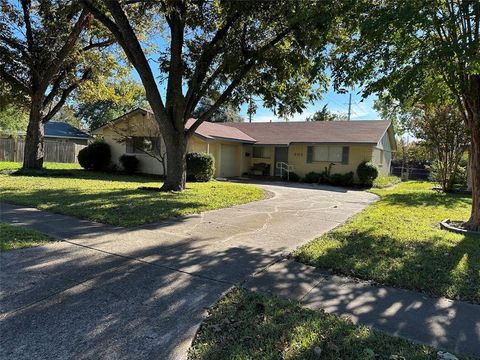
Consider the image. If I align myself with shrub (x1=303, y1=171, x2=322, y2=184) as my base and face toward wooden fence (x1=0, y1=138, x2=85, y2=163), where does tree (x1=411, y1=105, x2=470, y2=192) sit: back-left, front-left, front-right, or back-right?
back-left

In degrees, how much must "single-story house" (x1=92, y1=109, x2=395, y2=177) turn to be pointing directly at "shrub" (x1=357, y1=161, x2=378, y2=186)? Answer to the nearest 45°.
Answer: approximately 45° to its left

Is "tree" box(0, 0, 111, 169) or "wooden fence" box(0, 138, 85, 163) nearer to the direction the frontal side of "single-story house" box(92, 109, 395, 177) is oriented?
the tree

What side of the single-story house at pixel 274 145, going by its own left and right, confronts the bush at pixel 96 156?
right

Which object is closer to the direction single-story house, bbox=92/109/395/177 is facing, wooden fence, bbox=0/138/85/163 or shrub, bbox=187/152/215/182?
the shrub

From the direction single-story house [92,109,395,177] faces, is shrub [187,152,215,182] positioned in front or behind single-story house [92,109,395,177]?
in front

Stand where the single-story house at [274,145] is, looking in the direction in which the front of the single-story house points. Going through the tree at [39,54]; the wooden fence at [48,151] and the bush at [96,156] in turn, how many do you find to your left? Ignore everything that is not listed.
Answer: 0

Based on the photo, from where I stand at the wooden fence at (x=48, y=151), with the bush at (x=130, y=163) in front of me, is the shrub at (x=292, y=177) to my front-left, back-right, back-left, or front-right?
front-left

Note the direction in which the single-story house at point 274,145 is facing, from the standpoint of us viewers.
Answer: facing the viewer

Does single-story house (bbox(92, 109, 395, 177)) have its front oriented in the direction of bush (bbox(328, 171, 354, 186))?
no

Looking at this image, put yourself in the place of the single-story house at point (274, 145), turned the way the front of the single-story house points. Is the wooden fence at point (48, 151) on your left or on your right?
on your right
